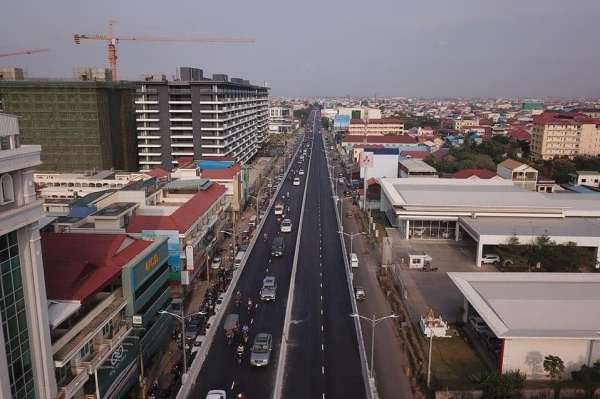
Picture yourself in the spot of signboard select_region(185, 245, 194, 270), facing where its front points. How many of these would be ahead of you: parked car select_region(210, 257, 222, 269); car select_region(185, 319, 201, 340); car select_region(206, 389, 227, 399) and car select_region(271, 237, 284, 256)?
2

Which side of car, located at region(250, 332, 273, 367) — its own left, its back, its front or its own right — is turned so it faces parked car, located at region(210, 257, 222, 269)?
back

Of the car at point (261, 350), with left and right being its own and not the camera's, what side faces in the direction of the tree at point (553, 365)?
left

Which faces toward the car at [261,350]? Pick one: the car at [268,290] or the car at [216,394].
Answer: the car at [268,290]

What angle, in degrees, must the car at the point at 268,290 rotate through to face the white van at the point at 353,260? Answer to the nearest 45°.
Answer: approximately 135° to its left

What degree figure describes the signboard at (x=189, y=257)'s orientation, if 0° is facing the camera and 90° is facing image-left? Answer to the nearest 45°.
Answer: approximately 0°

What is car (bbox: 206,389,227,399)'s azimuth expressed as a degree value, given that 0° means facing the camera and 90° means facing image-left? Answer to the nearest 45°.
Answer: approximately 0°

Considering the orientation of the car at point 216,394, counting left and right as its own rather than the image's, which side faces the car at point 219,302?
back

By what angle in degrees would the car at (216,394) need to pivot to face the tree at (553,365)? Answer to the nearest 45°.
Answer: approximately 90° to its left

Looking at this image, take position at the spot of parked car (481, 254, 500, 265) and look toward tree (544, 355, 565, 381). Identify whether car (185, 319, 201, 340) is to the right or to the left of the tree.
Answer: right

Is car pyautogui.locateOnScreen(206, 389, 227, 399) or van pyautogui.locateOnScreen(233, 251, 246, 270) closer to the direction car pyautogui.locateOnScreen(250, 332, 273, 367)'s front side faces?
the car
